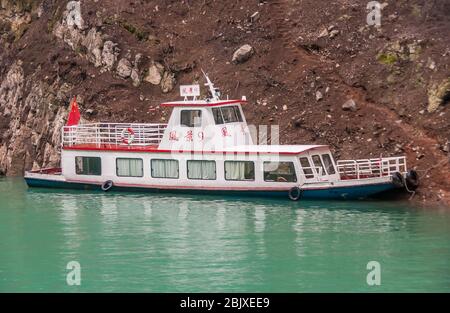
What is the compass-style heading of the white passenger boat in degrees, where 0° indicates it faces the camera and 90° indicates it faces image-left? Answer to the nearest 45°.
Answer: approximately 315°

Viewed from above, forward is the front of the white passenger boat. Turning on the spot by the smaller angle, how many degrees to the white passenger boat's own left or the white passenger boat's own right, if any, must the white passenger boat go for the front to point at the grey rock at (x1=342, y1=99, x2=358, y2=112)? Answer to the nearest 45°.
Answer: approximately 45° to the white passenger boat's own left
